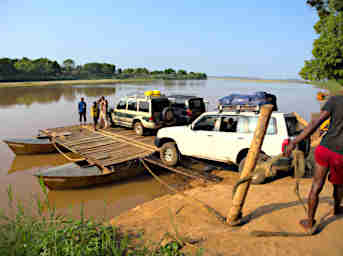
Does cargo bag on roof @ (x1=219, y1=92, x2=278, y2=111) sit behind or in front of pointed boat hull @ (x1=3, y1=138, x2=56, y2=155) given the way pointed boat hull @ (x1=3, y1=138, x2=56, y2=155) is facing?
behind

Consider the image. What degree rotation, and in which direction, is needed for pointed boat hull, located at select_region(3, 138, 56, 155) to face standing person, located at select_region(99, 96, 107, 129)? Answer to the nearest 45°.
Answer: approximately 180°

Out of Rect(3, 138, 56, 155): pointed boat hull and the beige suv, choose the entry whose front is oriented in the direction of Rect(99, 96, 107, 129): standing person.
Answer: the beige suv

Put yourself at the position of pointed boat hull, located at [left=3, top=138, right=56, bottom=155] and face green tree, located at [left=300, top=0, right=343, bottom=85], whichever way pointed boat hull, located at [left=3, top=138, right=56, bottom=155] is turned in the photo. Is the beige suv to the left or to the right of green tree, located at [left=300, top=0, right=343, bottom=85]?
right

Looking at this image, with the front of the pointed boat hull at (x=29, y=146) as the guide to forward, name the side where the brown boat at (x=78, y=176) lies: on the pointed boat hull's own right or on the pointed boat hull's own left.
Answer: on the pointed boat hull's own left

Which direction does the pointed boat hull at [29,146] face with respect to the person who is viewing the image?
facing to the left of the viewer

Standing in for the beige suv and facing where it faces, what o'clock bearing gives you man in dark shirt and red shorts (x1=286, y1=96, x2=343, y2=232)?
The man in dark shirt and red shorts is roughly at 7 o'clock from the beige suv.

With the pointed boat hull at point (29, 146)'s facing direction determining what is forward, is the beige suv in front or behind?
behind

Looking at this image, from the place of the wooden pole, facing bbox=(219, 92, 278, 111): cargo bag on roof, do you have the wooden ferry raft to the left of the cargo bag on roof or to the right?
left
